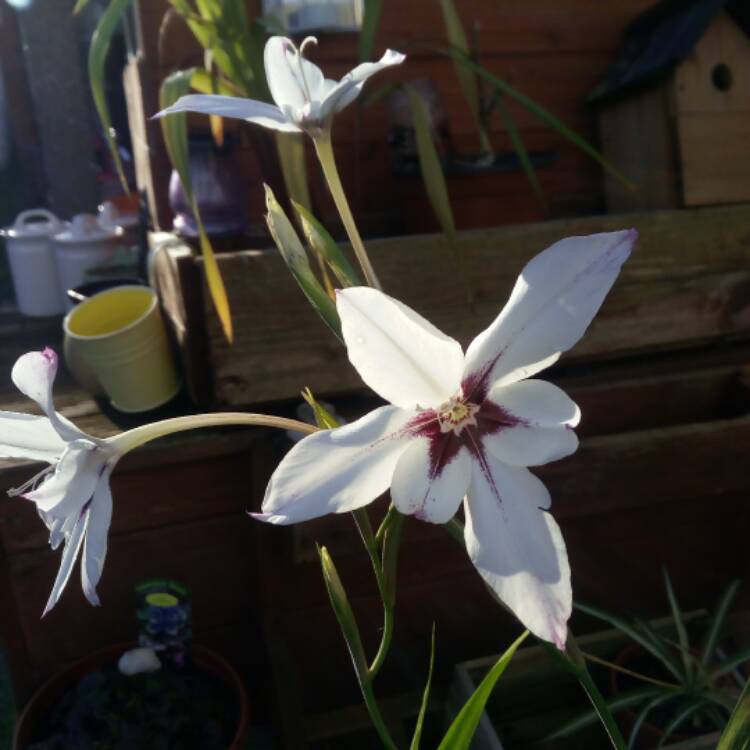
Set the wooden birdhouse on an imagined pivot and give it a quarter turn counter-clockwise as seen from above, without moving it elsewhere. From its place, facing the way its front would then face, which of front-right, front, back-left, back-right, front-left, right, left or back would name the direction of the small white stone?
back

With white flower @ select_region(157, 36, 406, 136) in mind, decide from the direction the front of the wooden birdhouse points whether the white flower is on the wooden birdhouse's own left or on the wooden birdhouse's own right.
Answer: on the wooden birdhouse's own right

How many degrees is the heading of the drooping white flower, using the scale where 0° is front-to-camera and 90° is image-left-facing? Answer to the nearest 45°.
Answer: approximately 90°

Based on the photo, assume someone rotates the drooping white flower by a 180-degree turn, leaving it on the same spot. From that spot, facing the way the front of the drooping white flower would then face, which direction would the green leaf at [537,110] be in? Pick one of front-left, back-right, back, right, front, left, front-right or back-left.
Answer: front-left

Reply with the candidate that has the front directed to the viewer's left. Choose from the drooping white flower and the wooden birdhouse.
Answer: the drooping white flower

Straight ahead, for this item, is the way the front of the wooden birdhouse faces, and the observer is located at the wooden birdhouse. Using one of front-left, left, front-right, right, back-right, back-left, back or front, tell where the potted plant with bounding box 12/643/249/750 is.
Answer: right

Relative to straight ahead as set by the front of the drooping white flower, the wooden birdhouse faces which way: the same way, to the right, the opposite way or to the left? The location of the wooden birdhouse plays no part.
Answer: to the left

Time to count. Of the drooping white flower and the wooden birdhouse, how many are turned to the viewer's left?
1
